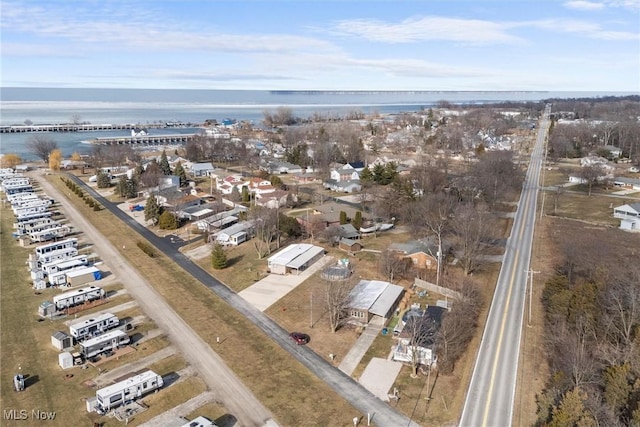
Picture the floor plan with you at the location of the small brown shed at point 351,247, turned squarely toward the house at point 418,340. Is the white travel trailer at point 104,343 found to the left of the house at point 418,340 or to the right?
right

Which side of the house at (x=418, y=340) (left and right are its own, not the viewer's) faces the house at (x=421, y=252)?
back

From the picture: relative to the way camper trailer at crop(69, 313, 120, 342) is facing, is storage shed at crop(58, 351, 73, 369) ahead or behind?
behind

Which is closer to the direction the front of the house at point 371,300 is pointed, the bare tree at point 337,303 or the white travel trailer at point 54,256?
the bare tree

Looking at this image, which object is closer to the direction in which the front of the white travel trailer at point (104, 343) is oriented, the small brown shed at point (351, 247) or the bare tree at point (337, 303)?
the small brown shed

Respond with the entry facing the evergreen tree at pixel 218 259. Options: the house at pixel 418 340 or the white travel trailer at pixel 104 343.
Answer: the white travel trailer

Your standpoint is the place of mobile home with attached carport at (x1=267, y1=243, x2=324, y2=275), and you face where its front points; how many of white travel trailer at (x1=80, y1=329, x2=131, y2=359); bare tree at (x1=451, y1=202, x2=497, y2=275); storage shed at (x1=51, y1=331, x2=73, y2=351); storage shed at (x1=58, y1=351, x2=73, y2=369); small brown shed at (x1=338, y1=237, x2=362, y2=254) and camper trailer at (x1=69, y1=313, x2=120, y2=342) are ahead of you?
4

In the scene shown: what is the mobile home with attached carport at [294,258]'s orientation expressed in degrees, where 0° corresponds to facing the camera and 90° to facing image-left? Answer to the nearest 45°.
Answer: approximately 45°

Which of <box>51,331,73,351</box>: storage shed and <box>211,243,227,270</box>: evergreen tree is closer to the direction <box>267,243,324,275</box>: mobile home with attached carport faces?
the storage shed
